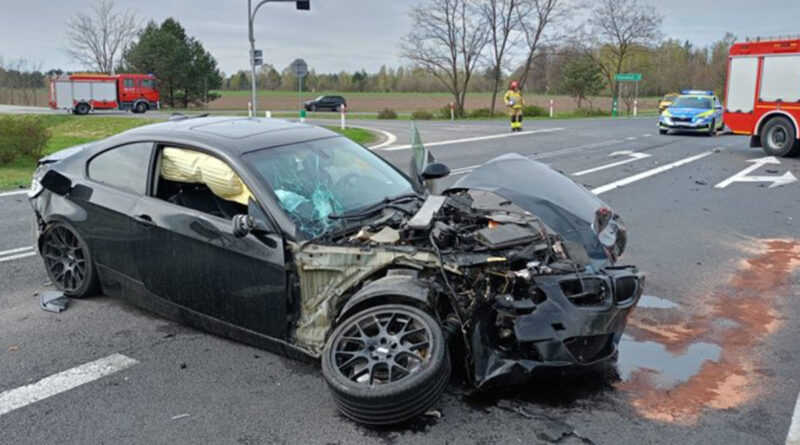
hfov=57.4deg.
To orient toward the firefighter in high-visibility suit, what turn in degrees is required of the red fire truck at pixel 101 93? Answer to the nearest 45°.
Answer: approximately 45° to its right

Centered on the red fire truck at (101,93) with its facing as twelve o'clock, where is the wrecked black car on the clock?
The wrecked black car is roughly at 3 o'clock from the red fire truck.

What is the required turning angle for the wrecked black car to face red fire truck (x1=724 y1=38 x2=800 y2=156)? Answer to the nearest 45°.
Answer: approximately 90° to its left

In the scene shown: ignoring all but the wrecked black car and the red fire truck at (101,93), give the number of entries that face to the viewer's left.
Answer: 0

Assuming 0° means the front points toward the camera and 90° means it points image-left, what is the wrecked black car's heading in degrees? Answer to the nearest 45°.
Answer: approximately 315°

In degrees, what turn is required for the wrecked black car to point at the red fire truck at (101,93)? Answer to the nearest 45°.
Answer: approximately 135° to its left

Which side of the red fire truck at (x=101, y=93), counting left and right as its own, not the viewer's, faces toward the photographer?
right

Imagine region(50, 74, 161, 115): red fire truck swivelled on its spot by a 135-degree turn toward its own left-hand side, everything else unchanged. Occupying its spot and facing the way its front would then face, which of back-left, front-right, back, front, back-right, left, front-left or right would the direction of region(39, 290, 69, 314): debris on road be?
back-left
